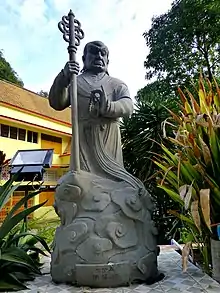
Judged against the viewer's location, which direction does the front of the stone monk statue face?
facing the viewer
